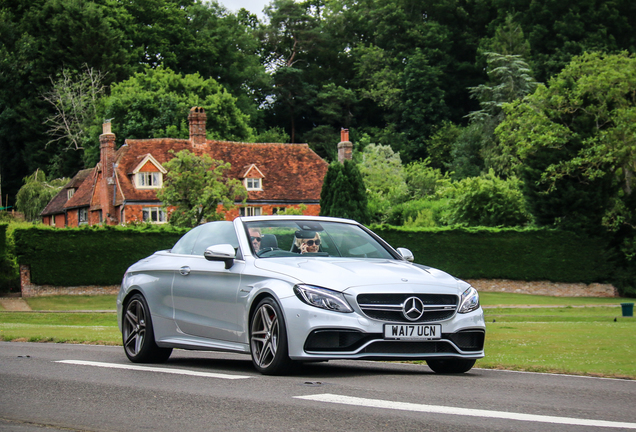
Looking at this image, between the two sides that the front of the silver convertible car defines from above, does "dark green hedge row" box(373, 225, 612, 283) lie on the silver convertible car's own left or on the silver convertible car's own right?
on the silver convertible car's own left

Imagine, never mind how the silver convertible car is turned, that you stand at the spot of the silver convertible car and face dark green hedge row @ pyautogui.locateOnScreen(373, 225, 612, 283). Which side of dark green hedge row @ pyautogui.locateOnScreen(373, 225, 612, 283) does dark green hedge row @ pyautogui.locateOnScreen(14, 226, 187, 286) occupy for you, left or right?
left

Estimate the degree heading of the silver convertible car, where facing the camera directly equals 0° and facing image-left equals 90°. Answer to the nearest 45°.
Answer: approximately 315°

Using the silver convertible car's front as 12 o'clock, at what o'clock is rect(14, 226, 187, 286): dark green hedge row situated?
The dark green hedge row is roughly at 7 o'clock from the silver convertible car.
